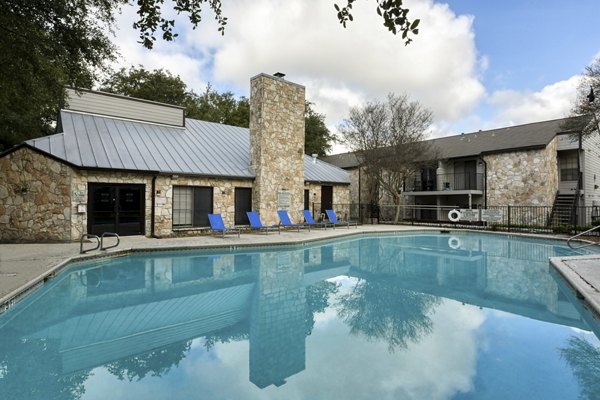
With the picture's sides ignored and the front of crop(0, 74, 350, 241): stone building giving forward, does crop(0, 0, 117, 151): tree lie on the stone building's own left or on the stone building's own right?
on the stone building's own right

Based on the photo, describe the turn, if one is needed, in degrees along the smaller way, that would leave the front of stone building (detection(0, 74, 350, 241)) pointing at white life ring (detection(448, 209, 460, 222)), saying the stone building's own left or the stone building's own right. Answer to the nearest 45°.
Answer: approximately 45° to the stone building's own left

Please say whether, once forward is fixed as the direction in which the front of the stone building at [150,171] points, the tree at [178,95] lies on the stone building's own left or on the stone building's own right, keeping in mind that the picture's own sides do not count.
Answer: on the stone building's own left

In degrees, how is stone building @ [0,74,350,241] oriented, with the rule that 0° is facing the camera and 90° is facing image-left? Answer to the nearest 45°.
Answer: approximately 315°

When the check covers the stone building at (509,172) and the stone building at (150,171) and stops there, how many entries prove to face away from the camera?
0

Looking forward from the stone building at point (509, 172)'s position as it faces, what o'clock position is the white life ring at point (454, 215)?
The white life ring is roughly at 12 o'clock from the stone building.

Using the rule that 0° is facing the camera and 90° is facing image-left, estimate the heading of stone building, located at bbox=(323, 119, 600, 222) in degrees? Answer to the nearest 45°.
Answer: approximately 45°
